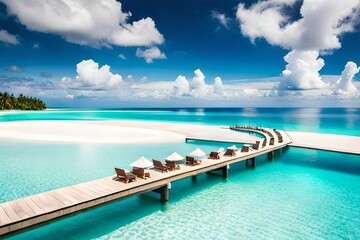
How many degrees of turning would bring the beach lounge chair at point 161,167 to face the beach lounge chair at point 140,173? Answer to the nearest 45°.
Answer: approximately 90° to its right

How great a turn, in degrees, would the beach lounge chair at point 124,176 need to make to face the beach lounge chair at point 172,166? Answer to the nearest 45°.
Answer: approximately 90° to its left

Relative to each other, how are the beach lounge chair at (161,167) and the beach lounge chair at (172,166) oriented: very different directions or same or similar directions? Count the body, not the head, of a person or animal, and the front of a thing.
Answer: same or similar directions

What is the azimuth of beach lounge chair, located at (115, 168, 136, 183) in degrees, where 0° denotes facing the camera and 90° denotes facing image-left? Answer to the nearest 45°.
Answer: approximately 315°

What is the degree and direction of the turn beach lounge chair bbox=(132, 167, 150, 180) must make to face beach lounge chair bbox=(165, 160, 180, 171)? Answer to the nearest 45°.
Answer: approximately 90° to its left

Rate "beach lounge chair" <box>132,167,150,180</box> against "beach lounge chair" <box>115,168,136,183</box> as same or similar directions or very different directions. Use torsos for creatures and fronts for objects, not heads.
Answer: same or similar directions

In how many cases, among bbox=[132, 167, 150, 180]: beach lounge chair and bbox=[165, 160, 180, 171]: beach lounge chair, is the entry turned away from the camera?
0

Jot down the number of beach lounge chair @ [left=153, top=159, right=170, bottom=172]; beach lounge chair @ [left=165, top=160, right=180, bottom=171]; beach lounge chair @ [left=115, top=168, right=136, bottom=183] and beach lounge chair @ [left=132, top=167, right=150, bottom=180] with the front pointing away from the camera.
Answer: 0

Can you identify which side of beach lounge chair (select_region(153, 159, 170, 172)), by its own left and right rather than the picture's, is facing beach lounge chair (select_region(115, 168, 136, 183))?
right

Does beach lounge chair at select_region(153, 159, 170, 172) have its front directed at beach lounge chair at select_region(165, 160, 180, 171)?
no
